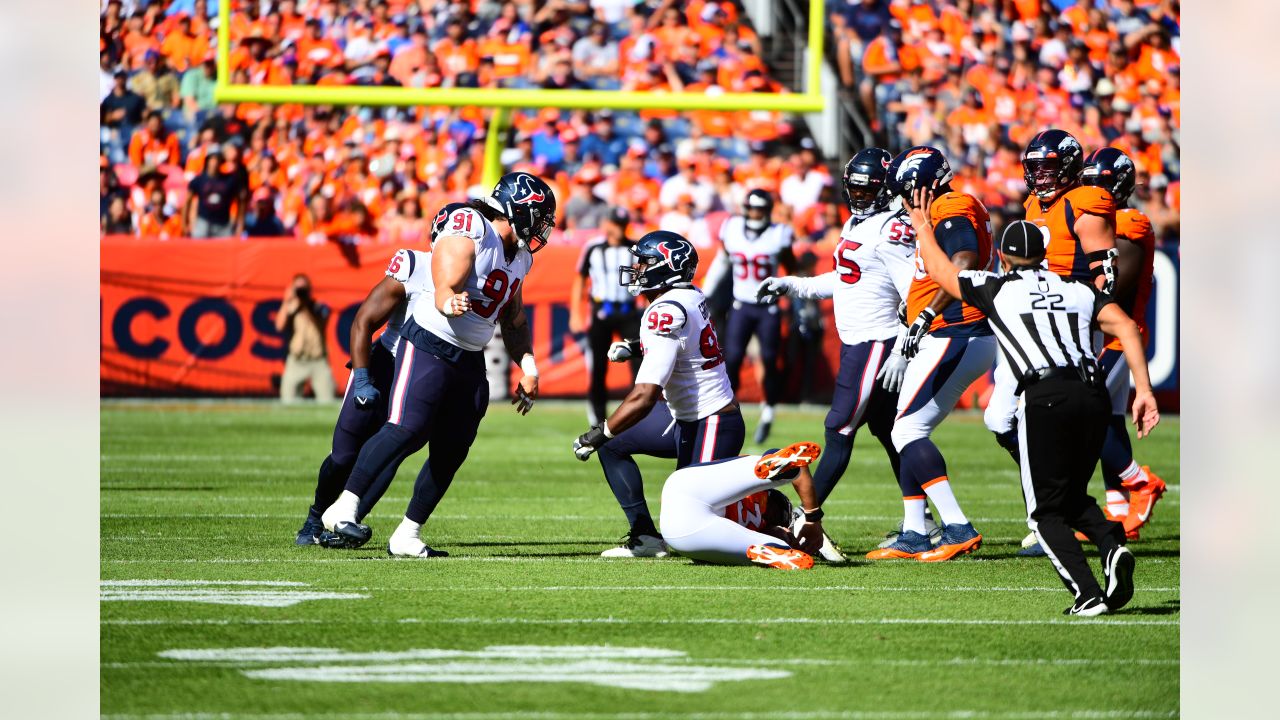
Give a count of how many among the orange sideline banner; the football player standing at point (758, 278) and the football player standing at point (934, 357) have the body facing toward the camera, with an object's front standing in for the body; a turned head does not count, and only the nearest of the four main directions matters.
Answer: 2

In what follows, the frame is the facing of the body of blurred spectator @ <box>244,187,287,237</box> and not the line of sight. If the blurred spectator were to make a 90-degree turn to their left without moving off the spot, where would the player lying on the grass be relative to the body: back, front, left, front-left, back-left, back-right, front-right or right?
right

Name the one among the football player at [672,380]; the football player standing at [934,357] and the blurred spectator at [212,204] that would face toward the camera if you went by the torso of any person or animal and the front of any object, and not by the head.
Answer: the blurred spectator

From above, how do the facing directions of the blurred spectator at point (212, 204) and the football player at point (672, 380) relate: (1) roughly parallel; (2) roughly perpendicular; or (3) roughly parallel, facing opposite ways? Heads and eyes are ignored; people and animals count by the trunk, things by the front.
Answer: roughly perpendicular

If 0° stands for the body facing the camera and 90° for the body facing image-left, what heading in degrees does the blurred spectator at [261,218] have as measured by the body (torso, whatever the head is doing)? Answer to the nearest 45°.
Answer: approximately 0°

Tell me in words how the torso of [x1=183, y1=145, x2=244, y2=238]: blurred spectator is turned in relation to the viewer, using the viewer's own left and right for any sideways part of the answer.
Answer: facing the viewer

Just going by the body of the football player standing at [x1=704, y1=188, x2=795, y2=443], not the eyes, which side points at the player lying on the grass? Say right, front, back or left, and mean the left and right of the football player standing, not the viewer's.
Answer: front

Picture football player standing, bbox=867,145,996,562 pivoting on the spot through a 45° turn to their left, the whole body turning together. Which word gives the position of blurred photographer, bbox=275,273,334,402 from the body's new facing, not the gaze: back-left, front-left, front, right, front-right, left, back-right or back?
right

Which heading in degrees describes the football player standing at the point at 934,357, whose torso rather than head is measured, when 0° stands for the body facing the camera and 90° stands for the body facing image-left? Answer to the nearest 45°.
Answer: approximately 90°

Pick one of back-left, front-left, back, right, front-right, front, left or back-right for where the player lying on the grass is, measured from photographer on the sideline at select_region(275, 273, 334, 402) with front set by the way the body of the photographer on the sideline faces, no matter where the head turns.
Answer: front

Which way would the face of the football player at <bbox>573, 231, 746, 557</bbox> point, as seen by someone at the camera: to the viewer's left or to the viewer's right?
to the viewer's left

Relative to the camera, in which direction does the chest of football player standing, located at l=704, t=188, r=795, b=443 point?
toward the camera

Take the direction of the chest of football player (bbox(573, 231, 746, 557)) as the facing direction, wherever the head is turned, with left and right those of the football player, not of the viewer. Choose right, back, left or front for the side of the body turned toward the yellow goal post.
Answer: right

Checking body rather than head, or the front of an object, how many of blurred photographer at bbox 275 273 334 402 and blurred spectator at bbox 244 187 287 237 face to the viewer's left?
0

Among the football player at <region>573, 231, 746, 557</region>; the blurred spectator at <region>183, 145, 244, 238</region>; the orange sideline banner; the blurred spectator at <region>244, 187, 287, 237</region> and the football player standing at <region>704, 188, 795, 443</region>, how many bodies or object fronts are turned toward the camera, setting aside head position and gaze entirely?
4

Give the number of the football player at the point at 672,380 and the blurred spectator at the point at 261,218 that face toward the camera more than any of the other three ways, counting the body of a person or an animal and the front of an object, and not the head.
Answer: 1

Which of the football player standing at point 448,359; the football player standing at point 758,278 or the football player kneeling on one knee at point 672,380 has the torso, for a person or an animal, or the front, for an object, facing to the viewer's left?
the football player kneeling on one knee at point 672,380

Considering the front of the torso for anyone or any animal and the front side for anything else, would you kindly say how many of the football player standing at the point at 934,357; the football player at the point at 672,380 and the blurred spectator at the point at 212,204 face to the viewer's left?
2

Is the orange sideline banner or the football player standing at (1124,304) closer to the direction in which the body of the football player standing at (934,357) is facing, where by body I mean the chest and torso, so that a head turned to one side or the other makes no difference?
the orange sideline banner

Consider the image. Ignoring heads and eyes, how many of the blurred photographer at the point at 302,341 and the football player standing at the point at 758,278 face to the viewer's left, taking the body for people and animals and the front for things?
0
